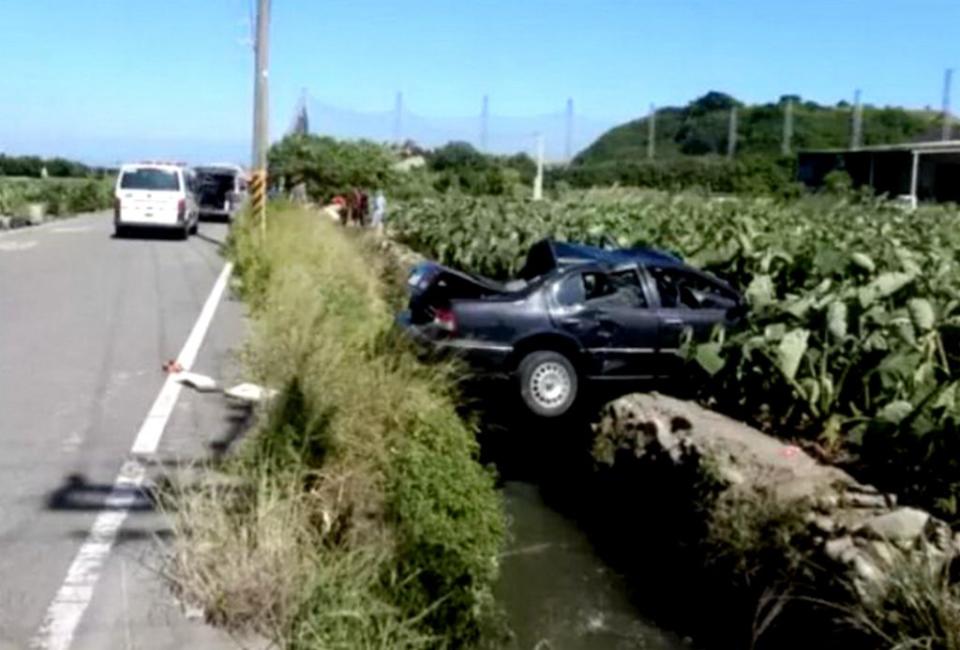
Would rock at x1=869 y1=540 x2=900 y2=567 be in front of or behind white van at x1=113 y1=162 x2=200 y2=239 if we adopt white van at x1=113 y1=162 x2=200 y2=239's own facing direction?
behind

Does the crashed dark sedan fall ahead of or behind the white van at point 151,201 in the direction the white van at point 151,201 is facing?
behind

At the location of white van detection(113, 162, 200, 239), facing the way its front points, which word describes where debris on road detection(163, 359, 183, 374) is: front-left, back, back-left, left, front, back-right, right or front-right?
back

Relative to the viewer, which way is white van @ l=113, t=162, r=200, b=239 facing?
away from the camera

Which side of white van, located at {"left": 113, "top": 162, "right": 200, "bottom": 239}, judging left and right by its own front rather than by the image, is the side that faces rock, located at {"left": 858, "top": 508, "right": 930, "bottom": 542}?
back

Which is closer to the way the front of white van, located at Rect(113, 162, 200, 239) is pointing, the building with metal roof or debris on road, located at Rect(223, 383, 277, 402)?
the building with metal roof

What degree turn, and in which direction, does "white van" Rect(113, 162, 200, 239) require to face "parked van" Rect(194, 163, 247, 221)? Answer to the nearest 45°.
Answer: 0° — it already faces it

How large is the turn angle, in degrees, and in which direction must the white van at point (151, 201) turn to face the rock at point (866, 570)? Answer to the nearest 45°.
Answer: approximately 180°

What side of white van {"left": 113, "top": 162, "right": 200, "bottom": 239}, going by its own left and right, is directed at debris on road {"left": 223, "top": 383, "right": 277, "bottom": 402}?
back

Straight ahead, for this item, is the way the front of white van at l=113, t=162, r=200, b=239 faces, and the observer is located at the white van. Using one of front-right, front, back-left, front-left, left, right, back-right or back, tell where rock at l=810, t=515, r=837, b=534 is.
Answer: back

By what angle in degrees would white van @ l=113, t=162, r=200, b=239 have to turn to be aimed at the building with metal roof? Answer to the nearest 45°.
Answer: approximately 90° to its right

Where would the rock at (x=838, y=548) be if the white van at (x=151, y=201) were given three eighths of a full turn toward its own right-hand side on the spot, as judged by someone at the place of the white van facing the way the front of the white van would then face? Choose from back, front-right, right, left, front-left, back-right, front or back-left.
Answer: front-right

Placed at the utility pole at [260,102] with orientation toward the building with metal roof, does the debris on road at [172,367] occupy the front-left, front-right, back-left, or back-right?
back-right

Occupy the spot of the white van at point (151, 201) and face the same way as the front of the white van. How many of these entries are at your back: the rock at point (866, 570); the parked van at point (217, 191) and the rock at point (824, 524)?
2

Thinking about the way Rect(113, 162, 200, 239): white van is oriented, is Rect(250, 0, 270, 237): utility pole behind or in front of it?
behind
